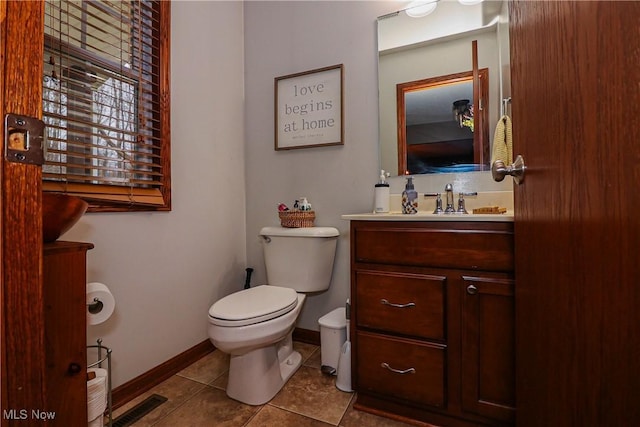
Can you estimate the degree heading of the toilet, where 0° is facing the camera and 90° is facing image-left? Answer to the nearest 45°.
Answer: approximately 45°

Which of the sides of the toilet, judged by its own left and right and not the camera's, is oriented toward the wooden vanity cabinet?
left

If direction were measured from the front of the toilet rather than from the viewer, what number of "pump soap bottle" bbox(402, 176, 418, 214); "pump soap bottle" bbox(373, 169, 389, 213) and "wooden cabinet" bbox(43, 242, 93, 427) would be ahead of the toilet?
1

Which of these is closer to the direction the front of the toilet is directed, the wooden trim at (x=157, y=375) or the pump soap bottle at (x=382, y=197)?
the wooden trim

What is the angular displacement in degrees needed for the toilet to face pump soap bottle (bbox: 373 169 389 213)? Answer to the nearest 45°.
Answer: approximately 135° to its left

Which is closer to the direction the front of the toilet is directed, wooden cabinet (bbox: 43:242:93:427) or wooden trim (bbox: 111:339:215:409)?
the wooden cabinet
